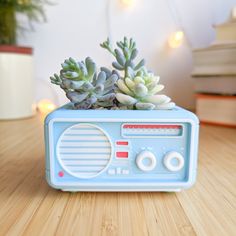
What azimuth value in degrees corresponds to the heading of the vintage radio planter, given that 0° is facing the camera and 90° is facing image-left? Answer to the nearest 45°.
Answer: approximately 0°

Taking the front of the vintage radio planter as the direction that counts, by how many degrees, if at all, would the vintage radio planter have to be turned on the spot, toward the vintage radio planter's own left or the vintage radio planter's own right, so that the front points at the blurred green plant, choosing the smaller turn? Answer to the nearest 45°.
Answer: approximately 135° to the vintage radio planter's own right

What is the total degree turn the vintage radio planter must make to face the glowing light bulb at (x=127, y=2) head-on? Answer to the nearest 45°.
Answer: approximately 180°

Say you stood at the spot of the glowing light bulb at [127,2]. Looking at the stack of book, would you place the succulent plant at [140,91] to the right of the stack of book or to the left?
right

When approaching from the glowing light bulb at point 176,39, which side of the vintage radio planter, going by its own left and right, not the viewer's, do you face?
back
